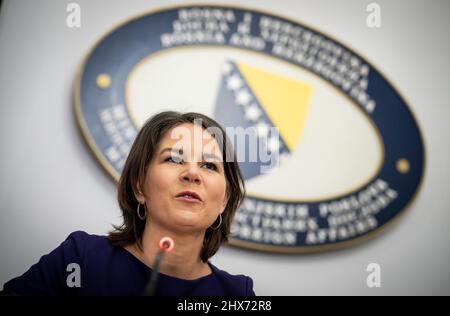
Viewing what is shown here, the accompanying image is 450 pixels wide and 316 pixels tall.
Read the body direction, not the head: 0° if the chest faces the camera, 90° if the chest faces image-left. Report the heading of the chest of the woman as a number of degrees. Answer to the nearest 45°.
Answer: approximately 315°
